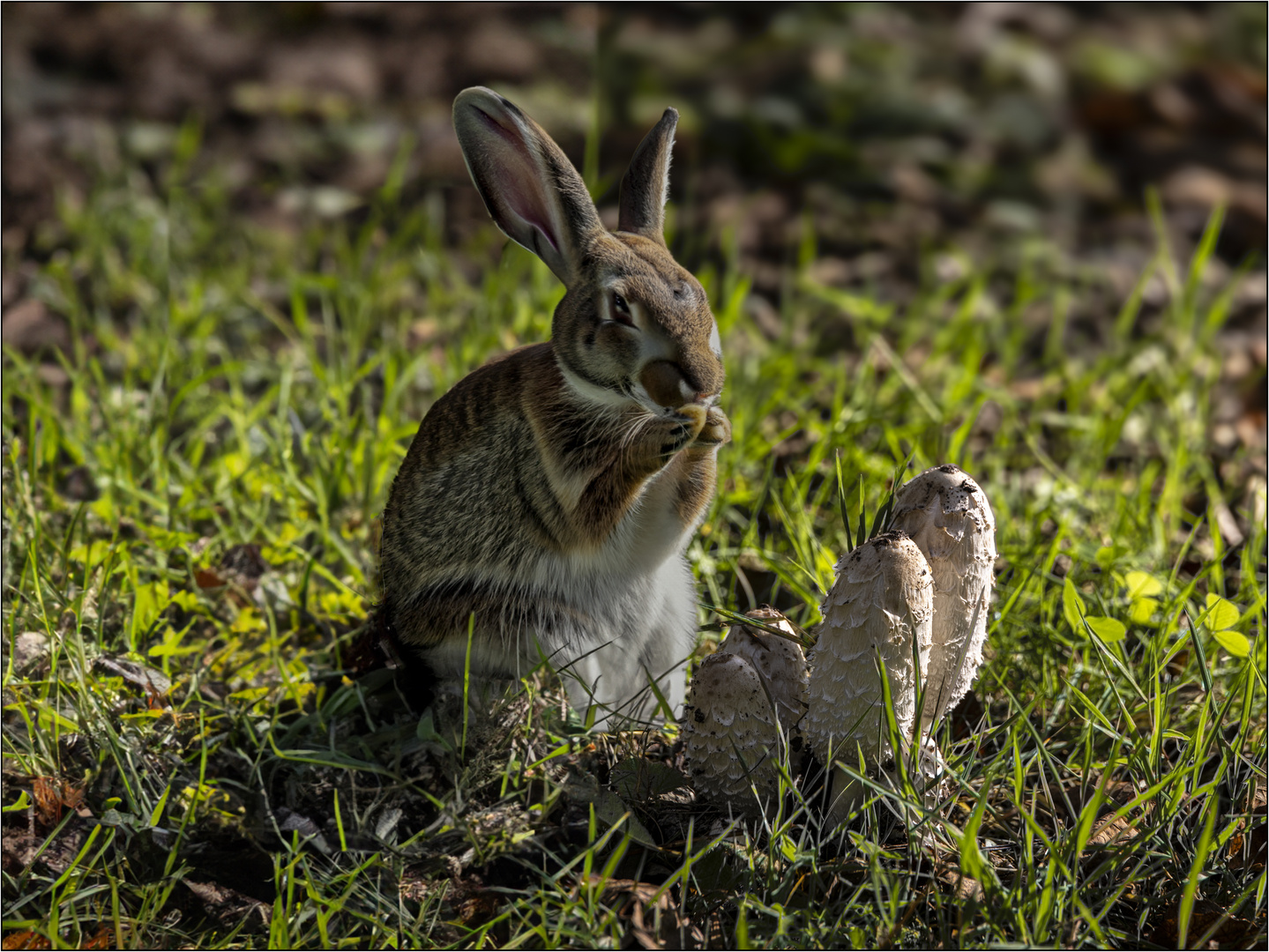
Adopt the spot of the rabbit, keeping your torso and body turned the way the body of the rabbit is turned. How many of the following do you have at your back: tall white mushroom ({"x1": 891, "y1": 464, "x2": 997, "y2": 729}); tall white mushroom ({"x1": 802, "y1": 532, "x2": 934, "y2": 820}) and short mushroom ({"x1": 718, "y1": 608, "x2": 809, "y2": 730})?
0

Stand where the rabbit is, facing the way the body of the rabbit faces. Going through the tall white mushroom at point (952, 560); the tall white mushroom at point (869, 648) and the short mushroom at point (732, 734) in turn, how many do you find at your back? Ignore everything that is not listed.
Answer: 0

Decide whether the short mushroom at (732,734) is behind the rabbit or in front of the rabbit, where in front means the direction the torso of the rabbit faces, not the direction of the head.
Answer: in front

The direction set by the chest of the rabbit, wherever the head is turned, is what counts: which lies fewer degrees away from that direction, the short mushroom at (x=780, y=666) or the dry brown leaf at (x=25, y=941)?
the short mushroom

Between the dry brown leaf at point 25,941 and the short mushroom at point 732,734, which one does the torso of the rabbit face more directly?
the short mushroom

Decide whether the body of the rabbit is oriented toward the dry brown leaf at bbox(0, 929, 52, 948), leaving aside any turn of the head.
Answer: no

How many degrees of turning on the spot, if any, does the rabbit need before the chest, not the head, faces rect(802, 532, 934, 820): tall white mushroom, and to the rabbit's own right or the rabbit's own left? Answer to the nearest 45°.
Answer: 0° — it already faces it

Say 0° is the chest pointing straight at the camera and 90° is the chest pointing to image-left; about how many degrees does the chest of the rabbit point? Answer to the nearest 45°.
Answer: approximately 315°

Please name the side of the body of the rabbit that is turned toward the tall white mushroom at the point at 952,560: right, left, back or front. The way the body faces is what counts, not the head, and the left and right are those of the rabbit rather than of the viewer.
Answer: front

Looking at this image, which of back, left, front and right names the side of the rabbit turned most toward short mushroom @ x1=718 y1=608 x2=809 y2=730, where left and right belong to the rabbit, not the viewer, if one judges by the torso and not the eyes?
front

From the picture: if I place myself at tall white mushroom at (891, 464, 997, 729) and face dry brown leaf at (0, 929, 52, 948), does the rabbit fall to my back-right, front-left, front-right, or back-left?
front-right
